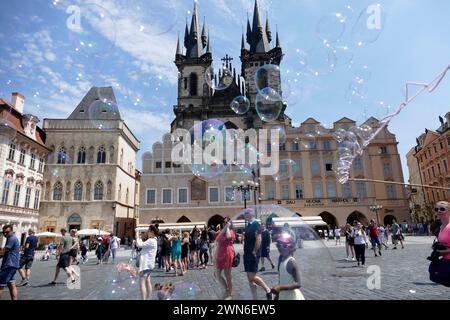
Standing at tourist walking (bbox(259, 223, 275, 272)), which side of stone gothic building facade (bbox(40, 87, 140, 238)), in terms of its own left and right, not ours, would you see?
front

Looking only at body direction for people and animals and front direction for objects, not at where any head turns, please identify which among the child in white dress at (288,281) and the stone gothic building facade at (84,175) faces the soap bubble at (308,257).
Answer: the stone gothic building facade

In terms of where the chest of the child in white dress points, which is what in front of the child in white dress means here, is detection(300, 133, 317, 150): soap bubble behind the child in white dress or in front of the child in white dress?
behind

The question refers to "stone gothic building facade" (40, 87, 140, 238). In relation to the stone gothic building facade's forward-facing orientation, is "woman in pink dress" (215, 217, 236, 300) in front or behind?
in front

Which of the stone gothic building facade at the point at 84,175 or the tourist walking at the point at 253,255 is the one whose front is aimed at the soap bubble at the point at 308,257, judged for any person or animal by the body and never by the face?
the stone gothic building facade

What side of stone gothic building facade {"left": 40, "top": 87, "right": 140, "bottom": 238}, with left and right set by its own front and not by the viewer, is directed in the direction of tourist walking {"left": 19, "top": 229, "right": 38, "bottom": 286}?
front

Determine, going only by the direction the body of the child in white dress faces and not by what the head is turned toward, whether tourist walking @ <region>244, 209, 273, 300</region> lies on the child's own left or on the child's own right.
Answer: on the child's own right

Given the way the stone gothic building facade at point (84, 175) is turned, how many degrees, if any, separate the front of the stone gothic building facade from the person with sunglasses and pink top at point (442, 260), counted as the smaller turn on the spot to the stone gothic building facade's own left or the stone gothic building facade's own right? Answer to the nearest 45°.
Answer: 0° — it already faces them

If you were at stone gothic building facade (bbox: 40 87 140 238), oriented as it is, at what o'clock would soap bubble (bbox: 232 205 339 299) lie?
The soap bubble is roughly at 12 o'clock from the stone gothic building facade.
